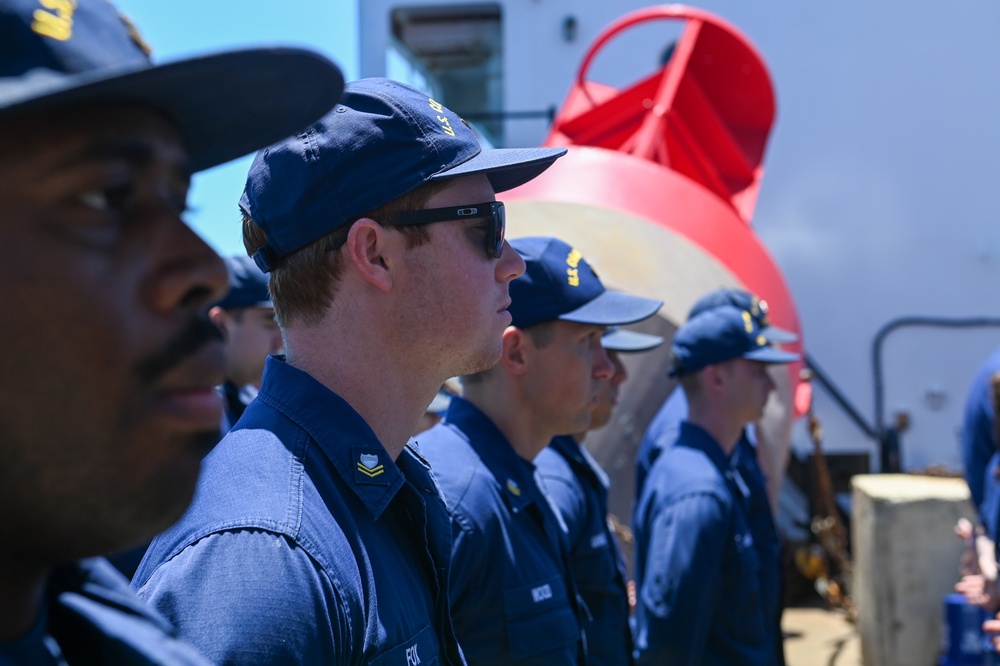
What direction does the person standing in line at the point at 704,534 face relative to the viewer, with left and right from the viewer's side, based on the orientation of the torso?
facing to the right of the viewer

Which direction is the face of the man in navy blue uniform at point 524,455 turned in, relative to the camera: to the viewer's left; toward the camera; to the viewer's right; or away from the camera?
to the viewer's right

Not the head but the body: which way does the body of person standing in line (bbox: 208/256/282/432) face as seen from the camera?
to the viewer's right

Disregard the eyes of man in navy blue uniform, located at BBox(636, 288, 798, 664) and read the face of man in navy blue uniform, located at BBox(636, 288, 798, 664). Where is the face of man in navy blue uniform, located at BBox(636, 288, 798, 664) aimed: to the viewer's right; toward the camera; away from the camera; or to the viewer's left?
to the viewer's right

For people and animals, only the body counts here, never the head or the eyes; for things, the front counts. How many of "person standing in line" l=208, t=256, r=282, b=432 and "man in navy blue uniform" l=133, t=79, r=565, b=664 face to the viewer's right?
2

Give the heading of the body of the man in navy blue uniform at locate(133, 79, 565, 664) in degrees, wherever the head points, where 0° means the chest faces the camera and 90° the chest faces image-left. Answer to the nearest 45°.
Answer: approximately 270°

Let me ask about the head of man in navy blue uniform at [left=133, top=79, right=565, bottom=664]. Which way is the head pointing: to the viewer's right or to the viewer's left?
to the viewer's right

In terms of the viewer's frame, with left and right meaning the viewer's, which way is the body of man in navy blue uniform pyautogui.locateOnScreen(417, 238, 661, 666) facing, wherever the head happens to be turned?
facing to the right of the viewer

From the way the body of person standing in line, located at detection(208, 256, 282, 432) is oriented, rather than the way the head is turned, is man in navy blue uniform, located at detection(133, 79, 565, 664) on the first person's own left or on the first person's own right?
on the first person's own right

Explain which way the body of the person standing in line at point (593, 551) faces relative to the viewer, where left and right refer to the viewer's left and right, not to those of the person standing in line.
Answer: facing to the right of the viewer
